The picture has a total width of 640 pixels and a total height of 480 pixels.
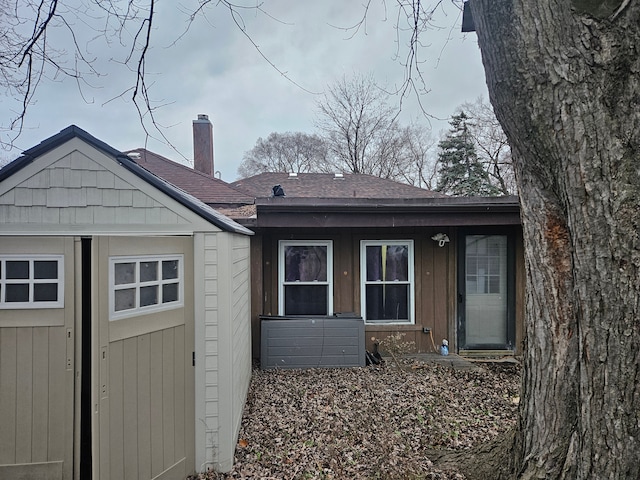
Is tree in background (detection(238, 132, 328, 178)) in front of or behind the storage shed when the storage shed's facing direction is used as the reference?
behind

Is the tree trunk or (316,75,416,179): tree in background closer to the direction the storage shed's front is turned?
the tree trunk

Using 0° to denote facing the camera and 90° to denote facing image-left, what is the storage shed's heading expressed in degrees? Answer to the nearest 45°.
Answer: approximately 0°

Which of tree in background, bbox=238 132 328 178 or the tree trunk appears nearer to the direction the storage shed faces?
the tree trunk

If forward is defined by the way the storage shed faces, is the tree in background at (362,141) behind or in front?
behind
